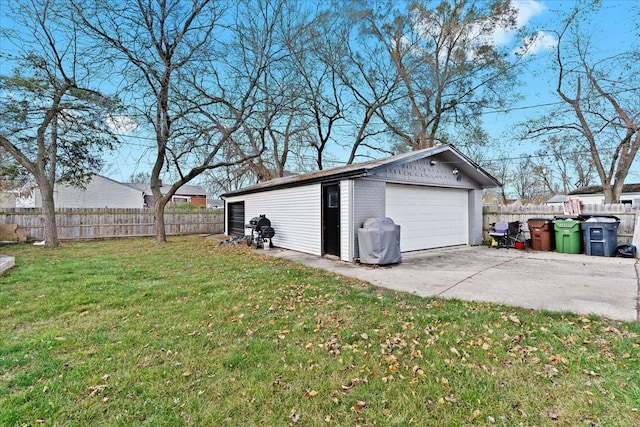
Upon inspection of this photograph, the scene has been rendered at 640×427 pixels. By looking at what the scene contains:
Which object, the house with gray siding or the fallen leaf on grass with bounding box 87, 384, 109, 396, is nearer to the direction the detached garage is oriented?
the fallen leaf on grass

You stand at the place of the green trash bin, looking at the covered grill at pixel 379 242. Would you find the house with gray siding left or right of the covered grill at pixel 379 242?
right

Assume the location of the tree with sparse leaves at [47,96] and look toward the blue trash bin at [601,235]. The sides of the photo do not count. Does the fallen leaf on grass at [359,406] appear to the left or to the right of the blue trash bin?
right

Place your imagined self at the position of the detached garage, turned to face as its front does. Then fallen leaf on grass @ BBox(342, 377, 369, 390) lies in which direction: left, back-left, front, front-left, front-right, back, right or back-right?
front-right

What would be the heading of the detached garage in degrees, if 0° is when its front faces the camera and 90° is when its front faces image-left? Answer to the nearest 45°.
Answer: approximately 315°

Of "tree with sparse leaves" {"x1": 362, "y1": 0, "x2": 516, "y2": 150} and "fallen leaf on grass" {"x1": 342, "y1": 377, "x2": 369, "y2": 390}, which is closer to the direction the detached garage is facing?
the fallen leaf on grass

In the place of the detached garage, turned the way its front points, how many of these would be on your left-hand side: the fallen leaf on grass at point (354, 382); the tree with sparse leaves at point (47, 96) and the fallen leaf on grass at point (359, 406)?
0

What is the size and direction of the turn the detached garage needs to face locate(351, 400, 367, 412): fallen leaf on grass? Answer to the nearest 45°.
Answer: approximately 45° to its right

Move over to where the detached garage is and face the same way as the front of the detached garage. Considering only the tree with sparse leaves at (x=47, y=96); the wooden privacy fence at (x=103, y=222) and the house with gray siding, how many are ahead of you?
0

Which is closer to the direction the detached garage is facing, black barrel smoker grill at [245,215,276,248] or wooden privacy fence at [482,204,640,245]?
the wooden privacy fence

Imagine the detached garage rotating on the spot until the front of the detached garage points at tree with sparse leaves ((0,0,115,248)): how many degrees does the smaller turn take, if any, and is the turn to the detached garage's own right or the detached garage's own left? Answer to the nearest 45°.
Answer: approximately 135° to the detached garage's own right

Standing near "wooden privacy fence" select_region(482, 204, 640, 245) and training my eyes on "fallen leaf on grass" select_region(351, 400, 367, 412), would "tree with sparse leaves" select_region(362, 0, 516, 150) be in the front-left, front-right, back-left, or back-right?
back-right

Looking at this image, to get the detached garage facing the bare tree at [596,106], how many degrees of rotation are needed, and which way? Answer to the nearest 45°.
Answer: approximately 90° to its left

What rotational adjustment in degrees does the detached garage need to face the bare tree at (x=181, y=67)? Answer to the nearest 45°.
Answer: approximately 135° to its right

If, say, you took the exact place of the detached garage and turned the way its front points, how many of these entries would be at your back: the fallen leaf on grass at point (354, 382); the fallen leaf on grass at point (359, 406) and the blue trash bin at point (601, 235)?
0

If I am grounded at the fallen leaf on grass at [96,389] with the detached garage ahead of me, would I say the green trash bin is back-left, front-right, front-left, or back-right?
front-right
